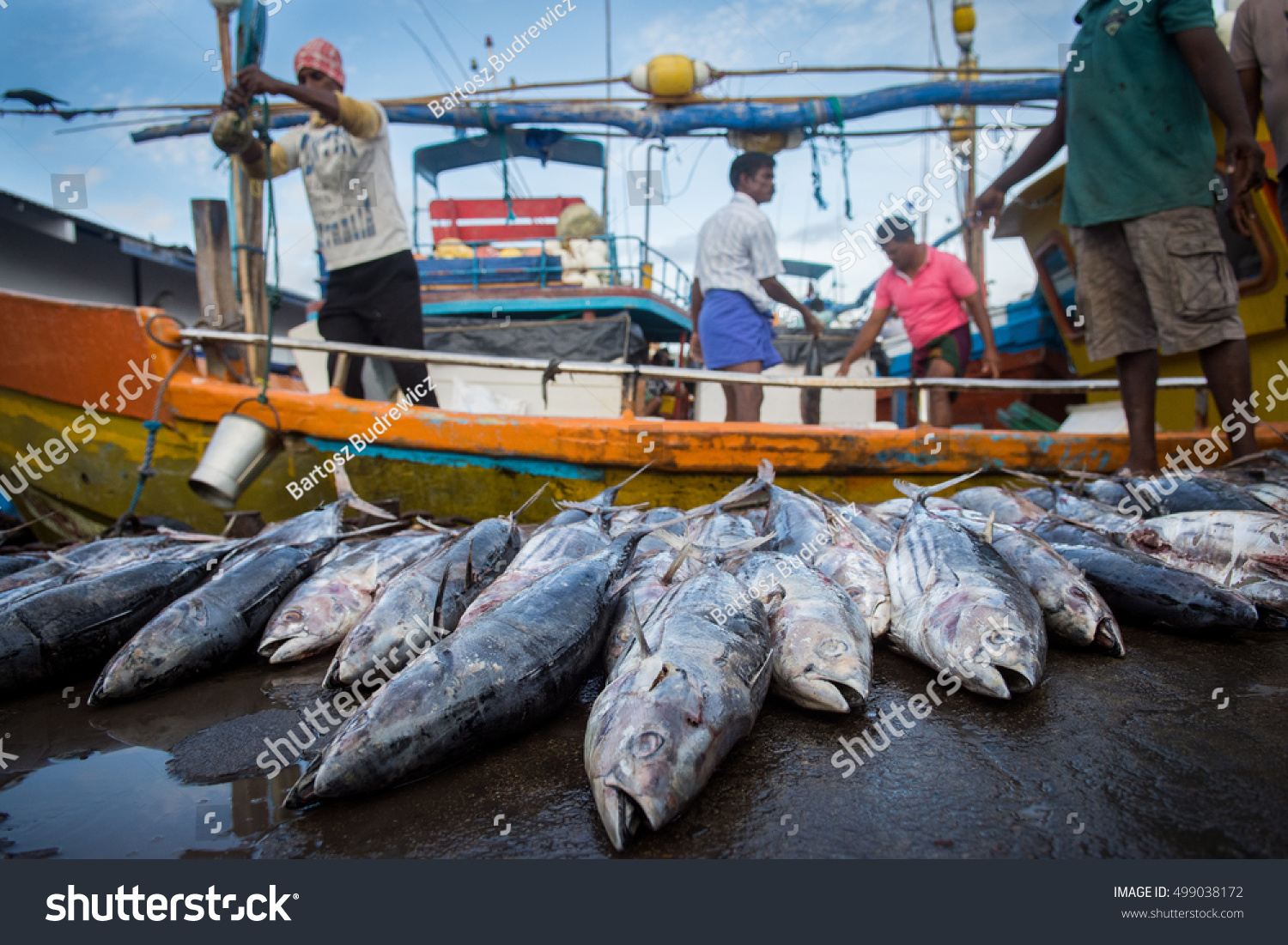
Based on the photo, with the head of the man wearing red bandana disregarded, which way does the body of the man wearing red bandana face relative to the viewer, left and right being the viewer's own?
facing the viewer and to the left of the viewer

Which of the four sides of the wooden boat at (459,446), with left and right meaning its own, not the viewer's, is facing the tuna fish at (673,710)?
left

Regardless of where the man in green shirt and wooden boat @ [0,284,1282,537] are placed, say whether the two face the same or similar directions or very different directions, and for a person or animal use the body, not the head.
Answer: same or similar directions

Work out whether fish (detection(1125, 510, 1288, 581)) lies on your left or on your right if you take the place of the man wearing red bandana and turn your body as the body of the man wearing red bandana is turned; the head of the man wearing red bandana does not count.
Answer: on your left

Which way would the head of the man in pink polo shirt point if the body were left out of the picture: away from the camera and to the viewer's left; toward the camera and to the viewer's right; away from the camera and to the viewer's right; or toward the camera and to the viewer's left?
toward the camera and to the viewer's left

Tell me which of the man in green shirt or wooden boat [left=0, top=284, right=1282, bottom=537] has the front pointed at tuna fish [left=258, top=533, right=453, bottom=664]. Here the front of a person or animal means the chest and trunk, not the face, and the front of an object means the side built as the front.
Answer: the man in green shirt

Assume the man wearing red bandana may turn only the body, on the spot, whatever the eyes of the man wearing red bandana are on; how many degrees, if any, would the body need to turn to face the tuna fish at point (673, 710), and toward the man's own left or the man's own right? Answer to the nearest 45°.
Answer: approximately 45° to the man's own left

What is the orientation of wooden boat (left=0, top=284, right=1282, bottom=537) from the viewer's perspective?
to the viewer's left

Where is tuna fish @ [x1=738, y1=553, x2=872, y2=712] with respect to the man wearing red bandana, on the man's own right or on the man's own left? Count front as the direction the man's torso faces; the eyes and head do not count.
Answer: on the man's own left

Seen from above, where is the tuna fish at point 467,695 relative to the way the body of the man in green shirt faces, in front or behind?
in front

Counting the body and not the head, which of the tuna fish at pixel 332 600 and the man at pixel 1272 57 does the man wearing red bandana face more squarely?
the tuna fish

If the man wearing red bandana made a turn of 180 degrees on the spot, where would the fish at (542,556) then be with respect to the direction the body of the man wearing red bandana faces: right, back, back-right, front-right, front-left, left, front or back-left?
back-right

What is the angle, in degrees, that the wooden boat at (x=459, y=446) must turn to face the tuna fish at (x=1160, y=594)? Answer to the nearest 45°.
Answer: approximately 135° to its left

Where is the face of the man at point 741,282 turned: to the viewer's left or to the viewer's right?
to the viewer's right

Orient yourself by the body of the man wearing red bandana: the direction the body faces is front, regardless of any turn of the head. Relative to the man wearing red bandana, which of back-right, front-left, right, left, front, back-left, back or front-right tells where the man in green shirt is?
left

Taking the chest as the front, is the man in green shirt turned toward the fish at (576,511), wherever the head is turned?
yes
